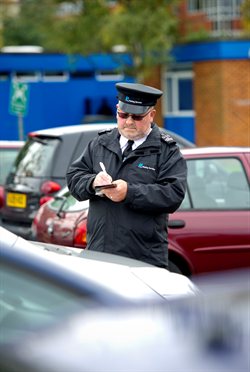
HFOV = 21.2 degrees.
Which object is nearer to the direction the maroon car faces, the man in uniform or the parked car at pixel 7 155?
the parked car

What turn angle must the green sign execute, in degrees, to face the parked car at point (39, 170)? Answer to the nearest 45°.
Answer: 0° — it already faces it

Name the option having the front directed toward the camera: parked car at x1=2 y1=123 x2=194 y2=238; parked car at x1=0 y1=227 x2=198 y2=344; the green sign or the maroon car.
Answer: the green sign

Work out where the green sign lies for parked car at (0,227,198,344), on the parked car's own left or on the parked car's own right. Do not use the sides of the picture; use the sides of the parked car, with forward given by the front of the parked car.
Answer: on the parked car's own left

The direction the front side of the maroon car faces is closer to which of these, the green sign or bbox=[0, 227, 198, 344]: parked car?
the green sign

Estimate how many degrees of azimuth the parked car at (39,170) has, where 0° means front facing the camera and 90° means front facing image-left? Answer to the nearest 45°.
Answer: approximately 225°
